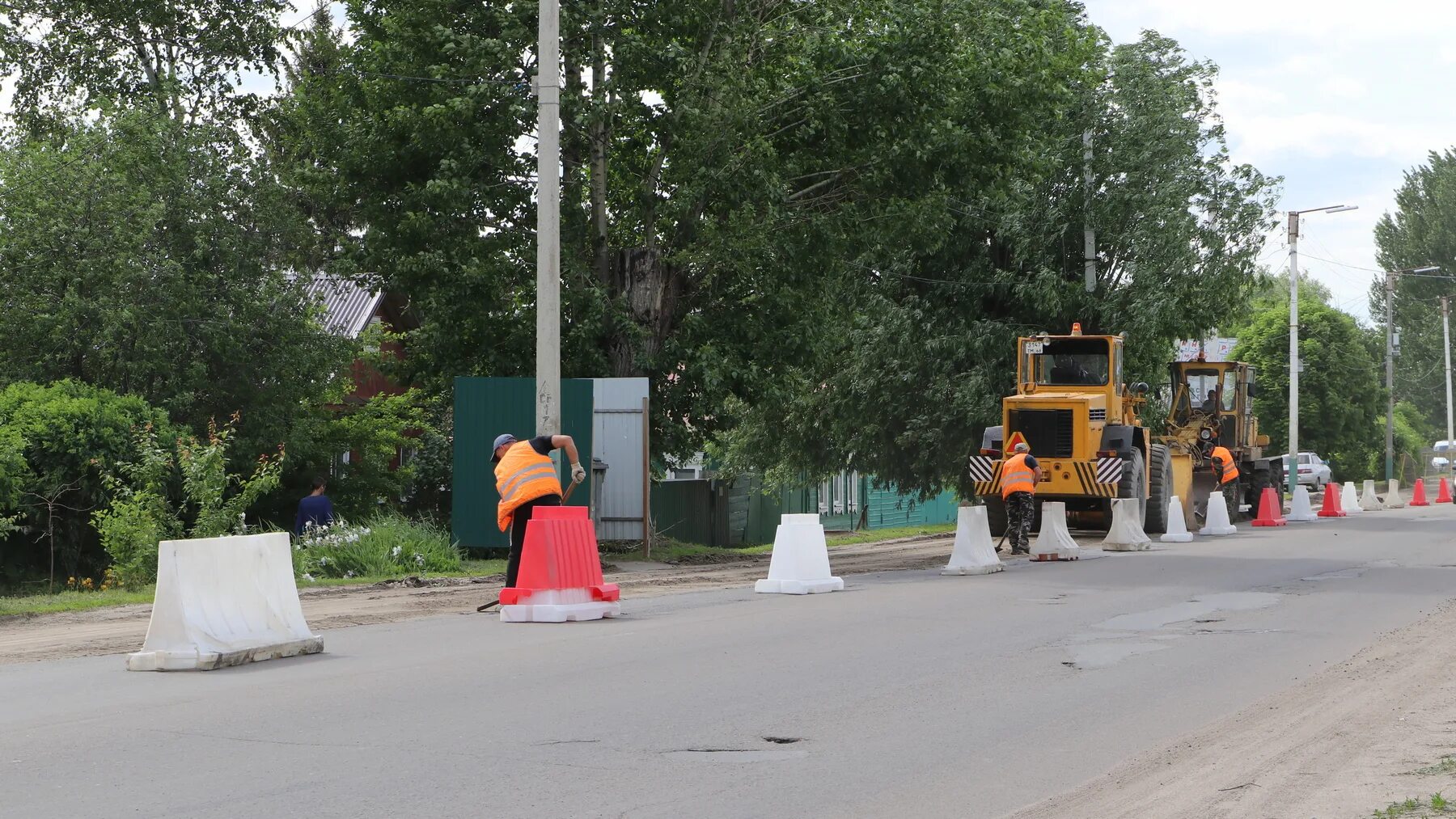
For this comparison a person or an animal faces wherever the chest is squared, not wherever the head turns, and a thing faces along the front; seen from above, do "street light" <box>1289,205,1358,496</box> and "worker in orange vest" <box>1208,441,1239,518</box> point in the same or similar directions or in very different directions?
very different directions

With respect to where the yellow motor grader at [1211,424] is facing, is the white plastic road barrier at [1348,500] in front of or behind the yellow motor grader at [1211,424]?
behind

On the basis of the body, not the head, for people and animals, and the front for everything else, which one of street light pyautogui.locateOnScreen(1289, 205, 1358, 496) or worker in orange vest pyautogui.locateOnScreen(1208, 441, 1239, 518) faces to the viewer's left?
the worker in orange vest

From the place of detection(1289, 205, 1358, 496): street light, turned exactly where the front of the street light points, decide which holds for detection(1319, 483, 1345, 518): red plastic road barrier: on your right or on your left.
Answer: on your right

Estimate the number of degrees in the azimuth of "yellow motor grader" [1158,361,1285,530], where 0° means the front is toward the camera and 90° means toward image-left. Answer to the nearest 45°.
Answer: approximately 45°

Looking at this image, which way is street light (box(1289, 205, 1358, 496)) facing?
to the viewer's right

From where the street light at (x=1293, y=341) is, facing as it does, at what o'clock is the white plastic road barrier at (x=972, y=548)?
The white plastic road barrier is roughly at 3 o'clock from the street light.

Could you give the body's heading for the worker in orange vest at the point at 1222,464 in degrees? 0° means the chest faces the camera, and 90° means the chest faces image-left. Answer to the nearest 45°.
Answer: approximately 90°

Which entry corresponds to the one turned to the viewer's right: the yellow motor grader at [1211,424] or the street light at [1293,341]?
the street light
